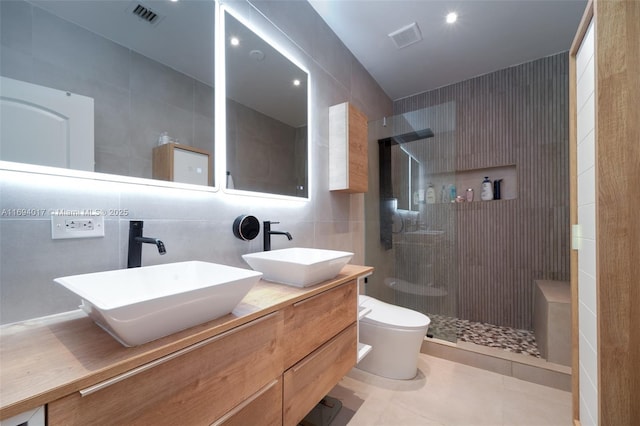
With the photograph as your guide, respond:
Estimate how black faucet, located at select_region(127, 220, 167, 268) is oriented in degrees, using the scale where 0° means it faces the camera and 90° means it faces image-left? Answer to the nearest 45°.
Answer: approximately 315°

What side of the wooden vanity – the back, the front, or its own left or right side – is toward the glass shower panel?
left

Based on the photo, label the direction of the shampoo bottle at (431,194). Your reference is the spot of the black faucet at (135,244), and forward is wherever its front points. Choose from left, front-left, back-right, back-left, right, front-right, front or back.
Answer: front-left

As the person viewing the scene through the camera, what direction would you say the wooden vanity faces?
facing the viewer and to the right of the viewer

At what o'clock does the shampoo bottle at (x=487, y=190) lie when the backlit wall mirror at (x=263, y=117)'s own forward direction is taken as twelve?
The shampoo bottle is roughly at 10 o'clock from the backlit wall mirror.

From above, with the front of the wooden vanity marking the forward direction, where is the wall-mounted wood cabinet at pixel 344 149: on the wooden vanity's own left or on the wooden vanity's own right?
on the wooden vanity's own left
